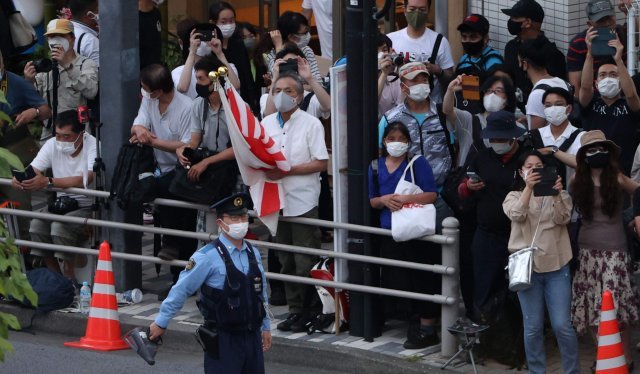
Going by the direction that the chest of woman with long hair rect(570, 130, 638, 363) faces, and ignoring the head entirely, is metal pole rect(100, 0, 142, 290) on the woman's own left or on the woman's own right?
on the woman's own right

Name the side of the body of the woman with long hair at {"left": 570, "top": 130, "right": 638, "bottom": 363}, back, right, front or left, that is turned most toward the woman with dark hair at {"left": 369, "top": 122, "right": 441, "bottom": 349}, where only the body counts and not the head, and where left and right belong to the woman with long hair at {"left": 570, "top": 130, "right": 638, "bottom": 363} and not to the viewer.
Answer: right

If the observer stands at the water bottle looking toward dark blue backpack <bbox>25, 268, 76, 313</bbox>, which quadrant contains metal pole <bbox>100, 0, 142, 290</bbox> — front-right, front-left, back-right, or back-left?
back-right

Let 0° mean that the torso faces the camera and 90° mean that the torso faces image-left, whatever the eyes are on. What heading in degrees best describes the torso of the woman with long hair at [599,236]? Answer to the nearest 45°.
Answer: approximately 0°

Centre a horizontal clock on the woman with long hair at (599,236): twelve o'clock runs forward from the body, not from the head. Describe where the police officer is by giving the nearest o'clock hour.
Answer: The police officer is roughly at 2 o'clock from the woman with long hair.

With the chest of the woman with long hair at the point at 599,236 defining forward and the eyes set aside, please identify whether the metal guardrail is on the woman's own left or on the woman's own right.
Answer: on the woman's own right

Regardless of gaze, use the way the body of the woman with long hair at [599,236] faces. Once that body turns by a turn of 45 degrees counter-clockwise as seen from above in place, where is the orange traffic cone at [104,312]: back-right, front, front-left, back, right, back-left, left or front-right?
back-right

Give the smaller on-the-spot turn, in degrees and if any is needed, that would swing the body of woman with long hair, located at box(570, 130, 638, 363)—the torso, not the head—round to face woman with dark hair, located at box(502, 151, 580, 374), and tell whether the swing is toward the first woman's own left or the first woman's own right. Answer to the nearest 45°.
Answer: approximately 45° to the first woman's own right

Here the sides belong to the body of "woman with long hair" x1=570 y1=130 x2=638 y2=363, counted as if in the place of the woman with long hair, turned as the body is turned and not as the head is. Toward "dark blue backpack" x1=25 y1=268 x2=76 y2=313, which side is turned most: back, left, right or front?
right

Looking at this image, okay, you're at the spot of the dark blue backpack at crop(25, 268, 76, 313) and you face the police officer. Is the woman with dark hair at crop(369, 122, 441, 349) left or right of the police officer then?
left
